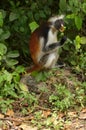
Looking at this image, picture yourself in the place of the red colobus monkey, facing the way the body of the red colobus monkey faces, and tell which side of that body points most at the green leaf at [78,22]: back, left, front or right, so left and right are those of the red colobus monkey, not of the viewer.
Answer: front

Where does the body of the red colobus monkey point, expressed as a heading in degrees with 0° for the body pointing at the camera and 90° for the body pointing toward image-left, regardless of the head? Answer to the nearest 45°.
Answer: approximately 270°

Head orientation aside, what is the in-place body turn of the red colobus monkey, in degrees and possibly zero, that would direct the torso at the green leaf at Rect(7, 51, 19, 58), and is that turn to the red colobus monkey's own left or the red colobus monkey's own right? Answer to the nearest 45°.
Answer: approximately 135° to the red colobus monkey's own right
